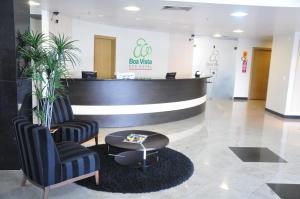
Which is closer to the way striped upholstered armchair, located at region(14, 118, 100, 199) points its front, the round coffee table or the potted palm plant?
the round coffee table

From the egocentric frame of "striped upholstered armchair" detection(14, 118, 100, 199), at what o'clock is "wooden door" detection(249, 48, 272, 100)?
The wooden door is roughly at 12 o'clock from the striped upholstered armchair.

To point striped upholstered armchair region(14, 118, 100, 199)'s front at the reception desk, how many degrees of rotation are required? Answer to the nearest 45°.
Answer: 0° — it already faces it

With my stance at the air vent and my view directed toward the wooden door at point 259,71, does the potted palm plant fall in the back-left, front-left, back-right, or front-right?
back-left

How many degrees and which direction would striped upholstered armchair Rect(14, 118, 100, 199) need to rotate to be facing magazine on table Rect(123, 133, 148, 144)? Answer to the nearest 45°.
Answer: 0° — it already faces it

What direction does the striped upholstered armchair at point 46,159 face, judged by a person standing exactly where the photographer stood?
facing away from the viewer and to the right of the viewer

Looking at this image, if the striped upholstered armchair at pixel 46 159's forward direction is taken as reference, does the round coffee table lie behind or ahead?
ahead
